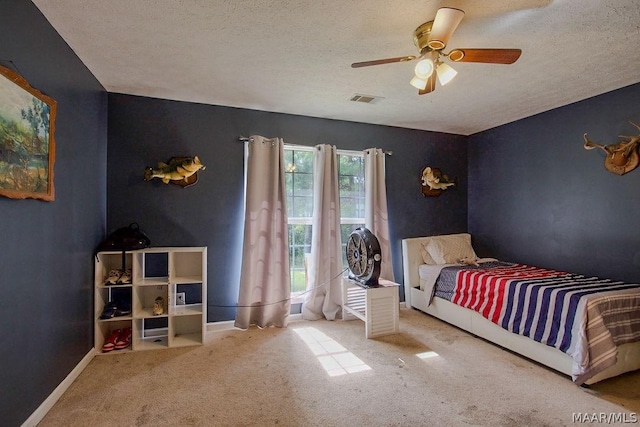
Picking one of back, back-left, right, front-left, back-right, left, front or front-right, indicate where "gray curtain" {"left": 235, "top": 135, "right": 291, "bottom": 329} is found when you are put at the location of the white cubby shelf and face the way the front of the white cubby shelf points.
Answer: left

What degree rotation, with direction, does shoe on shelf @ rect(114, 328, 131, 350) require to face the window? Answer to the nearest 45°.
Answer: approximately 135° to its left

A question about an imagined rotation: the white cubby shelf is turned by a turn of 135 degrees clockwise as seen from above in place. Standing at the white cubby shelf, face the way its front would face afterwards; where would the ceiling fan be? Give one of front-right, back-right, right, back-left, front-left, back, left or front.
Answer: back

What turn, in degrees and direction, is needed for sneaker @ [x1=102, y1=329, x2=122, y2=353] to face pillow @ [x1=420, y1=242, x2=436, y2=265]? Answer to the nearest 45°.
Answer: approximately 135° to its left

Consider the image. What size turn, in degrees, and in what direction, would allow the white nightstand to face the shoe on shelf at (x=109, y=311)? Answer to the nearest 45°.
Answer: approximately 45° to its right

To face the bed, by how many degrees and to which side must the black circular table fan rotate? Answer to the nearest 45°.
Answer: approximately 135° to its left

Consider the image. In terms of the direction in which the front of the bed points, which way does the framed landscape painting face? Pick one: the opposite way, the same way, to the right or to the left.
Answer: to the left

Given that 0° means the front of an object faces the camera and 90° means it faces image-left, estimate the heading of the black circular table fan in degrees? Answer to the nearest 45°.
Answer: approximately 45°

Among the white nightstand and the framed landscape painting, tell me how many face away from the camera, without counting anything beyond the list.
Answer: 0

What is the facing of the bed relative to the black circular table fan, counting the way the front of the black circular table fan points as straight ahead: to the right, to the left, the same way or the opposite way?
to the left

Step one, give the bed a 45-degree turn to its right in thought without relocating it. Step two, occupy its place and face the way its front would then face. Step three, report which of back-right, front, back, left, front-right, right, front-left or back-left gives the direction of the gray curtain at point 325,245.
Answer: right

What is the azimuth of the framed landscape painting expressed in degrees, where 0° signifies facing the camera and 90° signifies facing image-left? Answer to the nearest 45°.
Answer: approximately 315°

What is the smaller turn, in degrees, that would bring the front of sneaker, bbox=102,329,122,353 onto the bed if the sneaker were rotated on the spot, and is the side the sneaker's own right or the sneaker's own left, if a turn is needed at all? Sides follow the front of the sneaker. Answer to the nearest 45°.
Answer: approximately 90° to the sneaker's own left
